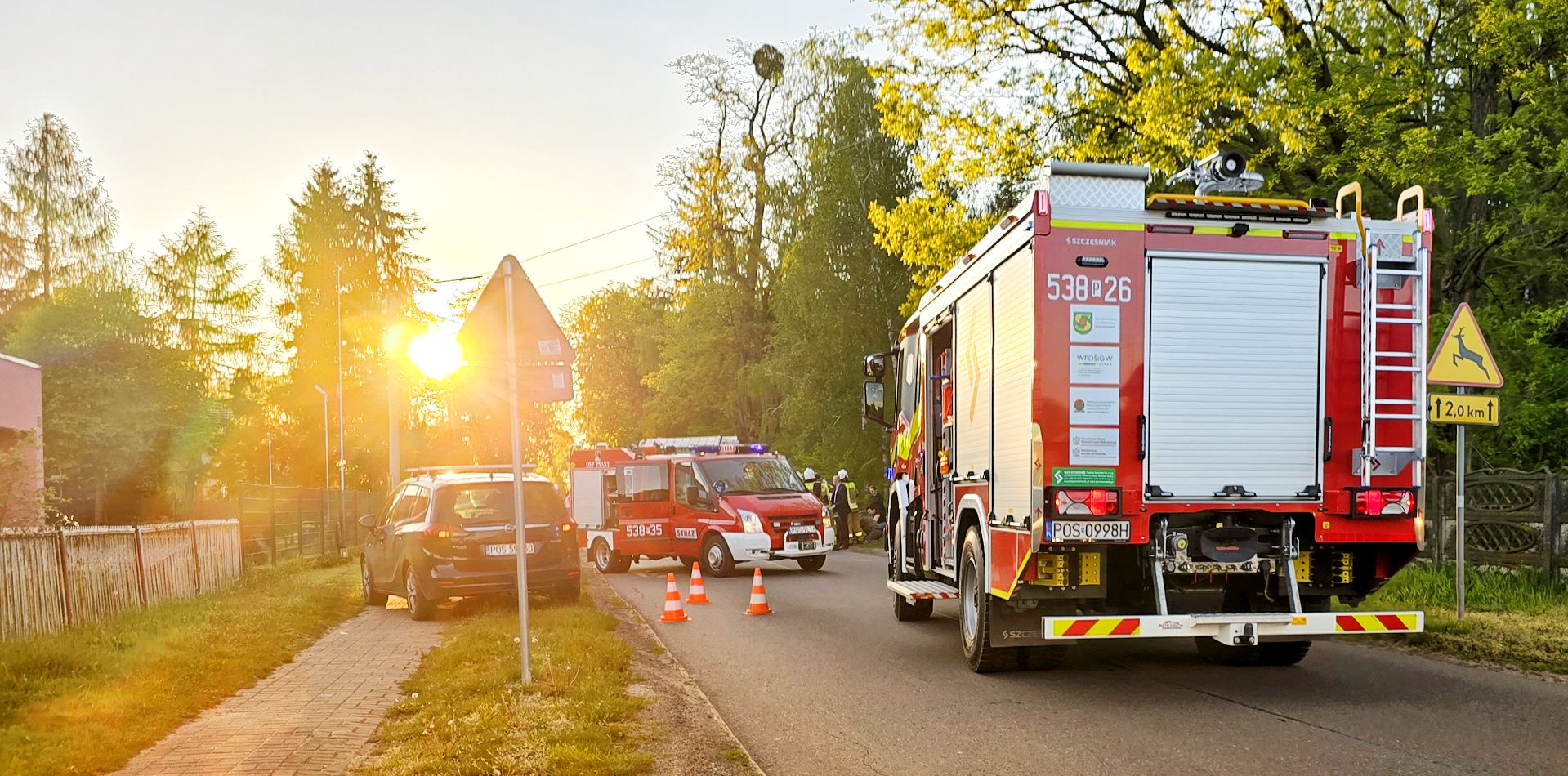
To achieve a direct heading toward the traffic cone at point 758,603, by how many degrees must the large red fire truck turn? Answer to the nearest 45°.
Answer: approximately 45° to its left

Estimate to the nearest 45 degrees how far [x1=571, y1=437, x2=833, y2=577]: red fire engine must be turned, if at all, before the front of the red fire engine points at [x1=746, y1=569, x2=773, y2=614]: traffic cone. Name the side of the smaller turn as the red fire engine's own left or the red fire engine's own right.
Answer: approximately 45° to the red fire engine's own right

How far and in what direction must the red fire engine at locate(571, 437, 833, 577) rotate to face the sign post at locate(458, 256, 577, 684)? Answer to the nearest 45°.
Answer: approximately 45° to its right

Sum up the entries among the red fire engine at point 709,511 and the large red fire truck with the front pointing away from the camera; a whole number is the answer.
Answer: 1

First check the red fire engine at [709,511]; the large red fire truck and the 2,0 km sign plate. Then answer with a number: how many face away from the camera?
1

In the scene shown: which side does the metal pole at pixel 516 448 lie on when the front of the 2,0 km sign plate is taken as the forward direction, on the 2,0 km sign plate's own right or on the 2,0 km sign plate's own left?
on the 2,0 km sign plate's own right

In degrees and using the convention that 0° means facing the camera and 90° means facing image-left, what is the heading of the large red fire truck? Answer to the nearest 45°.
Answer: approximately 180°

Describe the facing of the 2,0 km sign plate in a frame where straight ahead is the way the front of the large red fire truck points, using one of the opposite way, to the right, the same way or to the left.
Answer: the opposite way

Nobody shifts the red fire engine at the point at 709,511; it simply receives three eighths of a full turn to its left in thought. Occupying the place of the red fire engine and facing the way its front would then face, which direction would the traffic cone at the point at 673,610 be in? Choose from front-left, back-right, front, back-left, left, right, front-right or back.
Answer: back

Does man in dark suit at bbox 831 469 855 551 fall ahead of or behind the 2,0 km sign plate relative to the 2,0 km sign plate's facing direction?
behind

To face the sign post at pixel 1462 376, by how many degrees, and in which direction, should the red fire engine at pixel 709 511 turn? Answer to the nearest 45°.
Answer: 0° — it already faces it

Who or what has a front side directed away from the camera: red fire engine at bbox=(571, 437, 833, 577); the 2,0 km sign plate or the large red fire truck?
the large red fire truck

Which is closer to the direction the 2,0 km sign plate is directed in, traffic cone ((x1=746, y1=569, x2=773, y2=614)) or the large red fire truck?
the large red fire truck

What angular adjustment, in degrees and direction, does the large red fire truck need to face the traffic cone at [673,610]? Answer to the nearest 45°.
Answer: approximately 45° to its left
